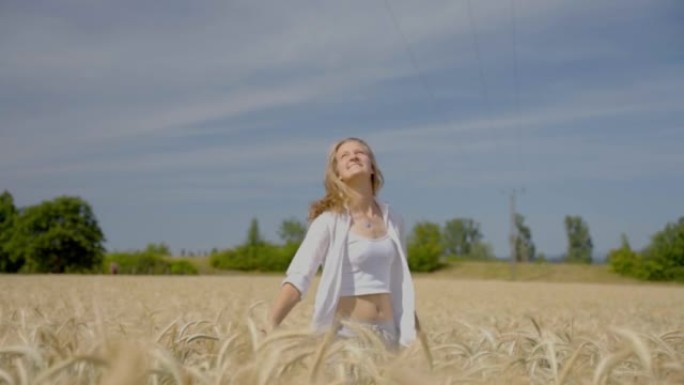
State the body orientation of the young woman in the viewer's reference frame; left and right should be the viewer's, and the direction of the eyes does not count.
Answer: facing the viewer and to the right of the viewer
